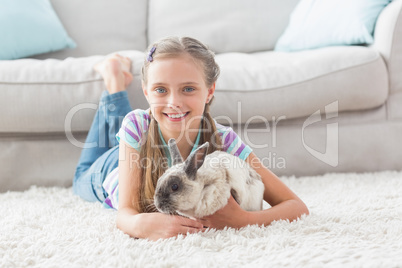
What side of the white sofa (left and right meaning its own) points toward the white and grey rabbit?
front

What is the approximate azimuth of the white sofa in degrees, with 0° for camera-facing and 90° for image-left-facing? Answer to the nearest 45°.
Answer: approximately 0°

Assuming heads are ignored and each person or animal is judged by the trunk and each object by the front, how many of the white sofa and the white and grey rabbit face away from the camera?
0

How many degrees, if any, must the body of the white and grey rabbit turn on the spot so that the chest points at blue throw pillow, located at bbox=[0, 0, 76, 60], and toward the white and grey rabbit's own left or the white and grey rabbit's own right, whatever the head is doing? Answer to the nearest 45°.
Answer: approximately 90° to the white and grey rabbit's own right
